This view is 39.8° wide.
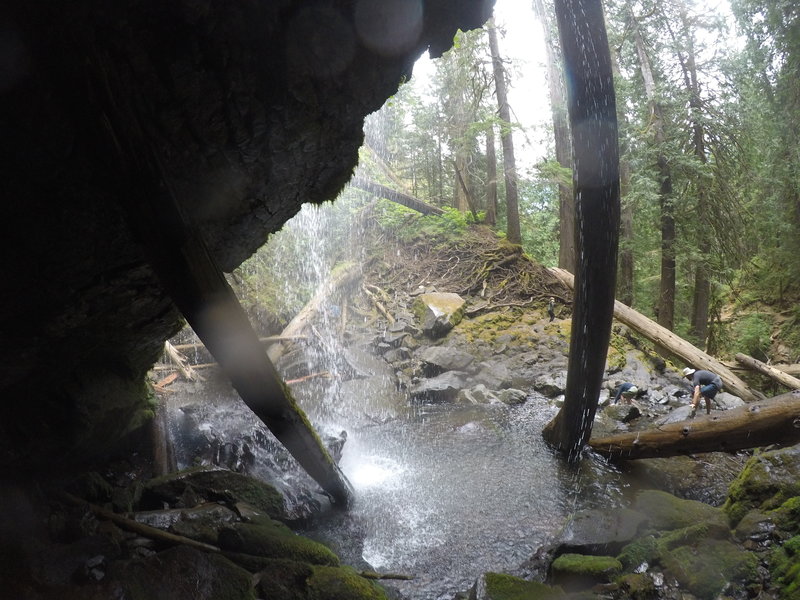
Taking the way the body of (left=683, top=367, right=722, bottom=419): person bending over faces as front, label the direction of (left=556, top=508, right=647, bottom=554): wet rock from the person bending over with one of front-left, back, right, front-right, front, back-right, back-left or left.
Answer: left

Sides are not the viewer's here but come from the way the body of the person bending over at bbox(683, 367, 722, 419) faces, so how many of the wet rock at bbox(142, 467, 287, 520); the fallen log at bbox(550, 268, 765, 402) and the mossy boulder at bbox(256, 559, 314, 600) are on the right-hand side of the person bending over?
1

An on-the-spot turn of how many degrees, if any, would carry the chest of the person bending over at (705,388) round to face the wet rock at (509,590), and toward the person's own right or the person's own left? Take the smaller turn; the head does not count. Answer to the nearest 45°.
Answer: approximately 90° to the person's own left

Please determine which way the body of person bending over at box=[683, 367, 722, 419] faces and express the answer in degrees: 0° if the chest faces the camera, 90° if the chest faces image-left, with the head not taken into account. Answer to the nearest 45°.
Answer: approximately 90°

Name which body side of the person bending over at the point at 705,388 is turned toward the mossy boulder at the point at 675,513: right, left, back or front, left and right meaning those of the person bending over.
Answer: left

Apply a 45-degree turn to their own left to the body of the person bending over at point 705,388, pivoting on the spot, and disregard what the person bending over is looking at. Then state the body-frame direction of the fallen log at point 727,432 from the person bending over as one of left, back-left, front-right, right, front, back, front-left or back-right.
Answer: front-left

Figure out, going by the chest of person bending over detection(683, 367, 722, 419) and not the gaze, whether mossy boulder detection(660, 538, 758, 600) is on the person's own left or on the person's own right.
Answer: on the person's own left

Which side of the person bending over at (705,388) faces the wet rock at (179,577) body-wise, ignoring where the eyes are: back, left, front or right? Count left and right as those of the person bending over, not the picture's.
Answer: left

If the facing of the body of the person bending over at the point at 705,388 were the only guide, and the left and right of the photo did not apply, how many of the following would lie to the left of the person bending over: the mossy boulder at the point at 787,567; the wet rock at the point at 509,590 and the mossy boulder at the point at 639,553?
3

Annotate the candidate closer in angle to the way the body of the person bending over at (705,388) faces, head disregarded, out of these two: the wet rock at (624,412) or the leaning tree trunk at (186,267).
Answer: the wet rock

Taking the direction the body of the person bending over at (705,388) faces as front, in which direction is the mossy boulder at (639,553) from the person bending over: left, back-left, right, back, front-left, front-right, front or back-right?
left

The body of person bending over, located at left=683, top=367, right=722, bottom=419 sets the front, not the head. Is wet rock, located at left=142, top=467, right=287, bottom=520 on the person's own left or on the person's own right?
on the person's own left
